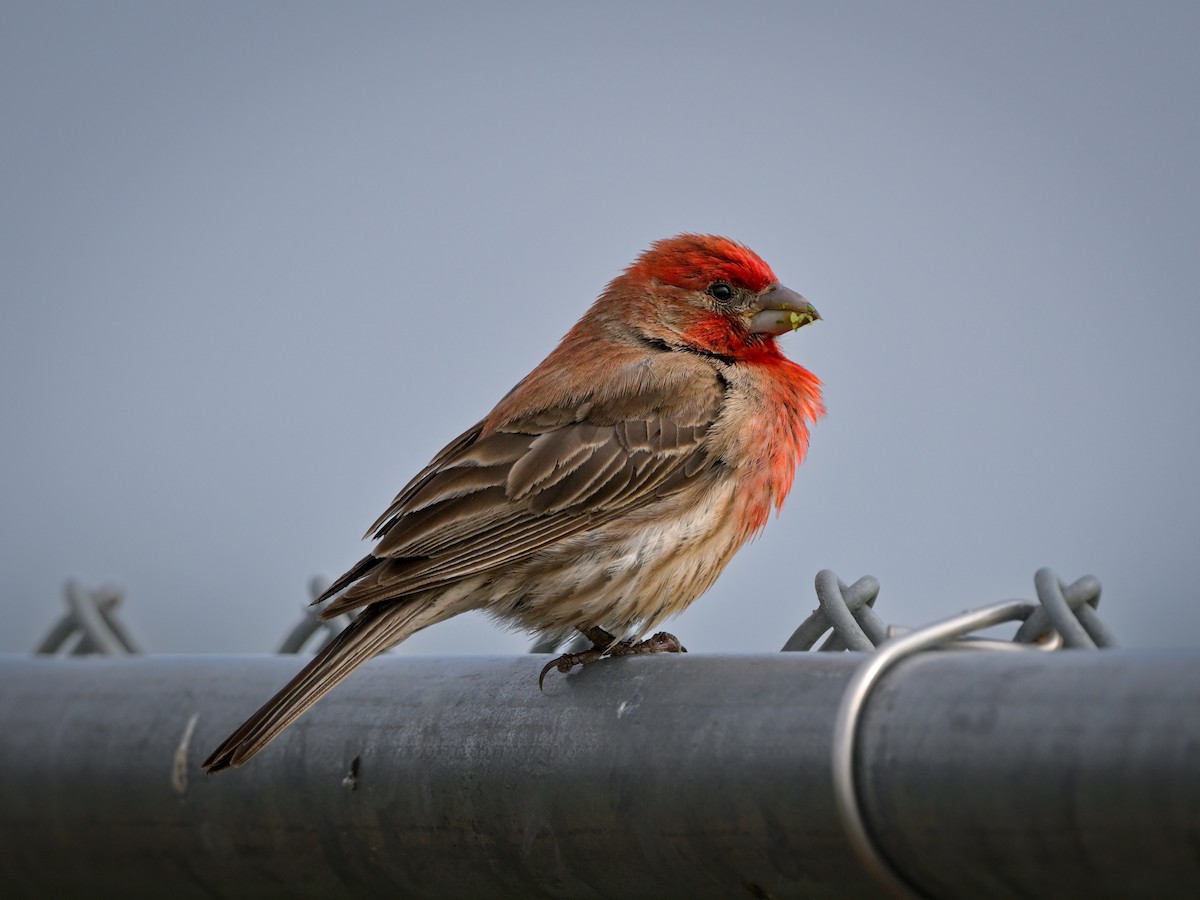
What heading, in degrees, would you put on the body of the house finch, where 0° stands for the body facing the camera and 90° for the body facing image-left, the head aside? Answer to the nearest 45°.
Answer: approximately 270°
